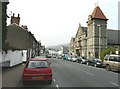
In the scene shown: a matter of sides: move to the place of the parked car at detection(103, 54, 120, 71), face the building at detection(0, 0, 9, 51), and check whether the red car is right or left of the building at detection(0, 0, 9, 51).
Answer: left

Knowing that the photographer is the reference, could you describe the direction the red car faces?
facing away from the viewer

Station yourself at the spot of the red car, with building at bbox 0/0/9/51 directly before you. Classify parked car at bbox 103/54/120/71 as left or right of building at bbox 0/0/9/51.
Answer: right

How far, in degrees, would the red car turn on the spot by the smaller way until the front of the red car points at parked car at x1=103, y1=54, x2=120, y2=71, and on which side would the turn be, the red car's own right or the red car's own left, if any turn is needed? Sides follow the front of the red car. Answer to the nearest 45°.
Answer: approximately 45° to the red car's own right
